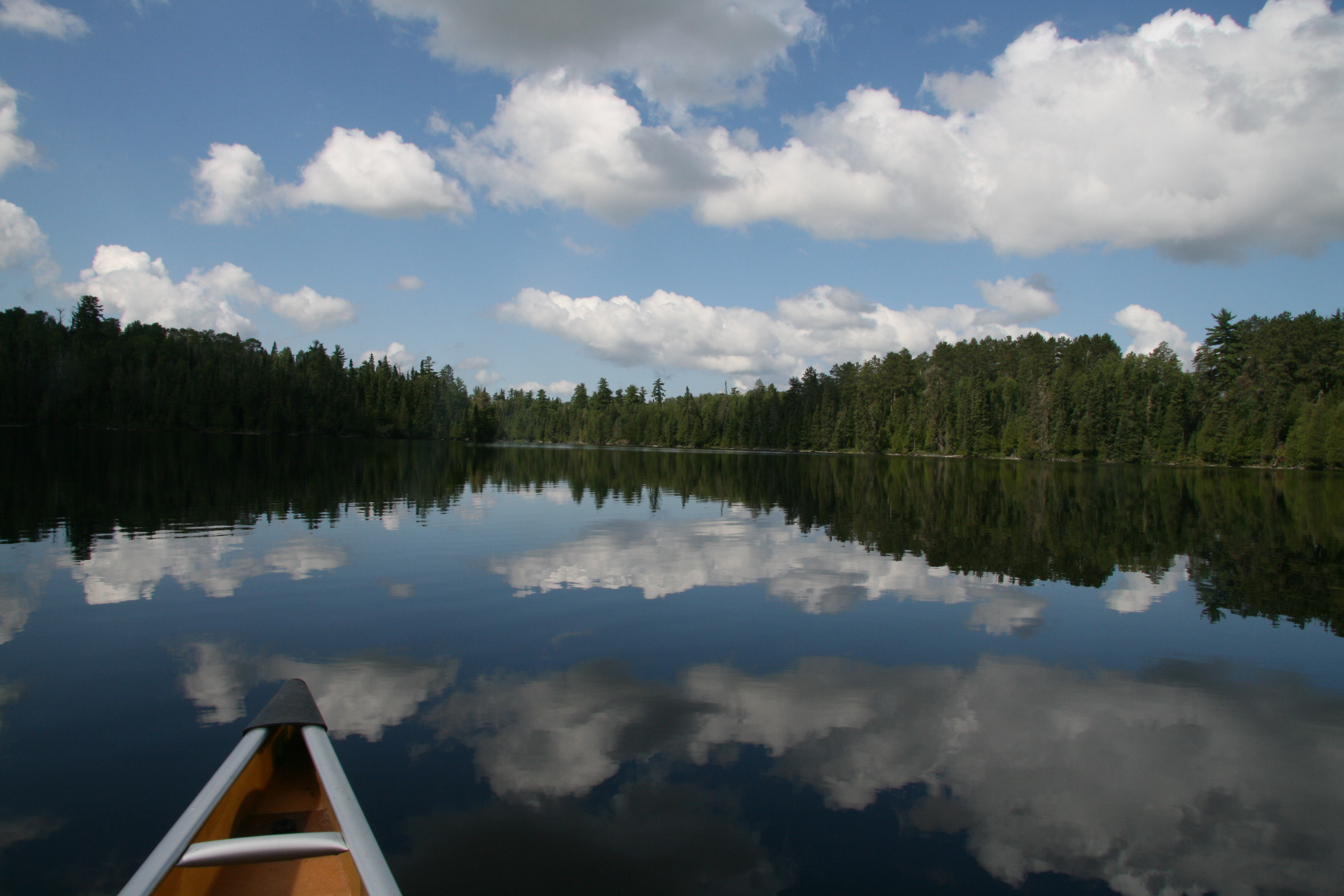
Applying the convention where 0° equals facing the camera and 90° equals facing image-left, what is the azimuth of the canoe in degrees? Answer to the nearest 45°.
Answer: approximately 180°
